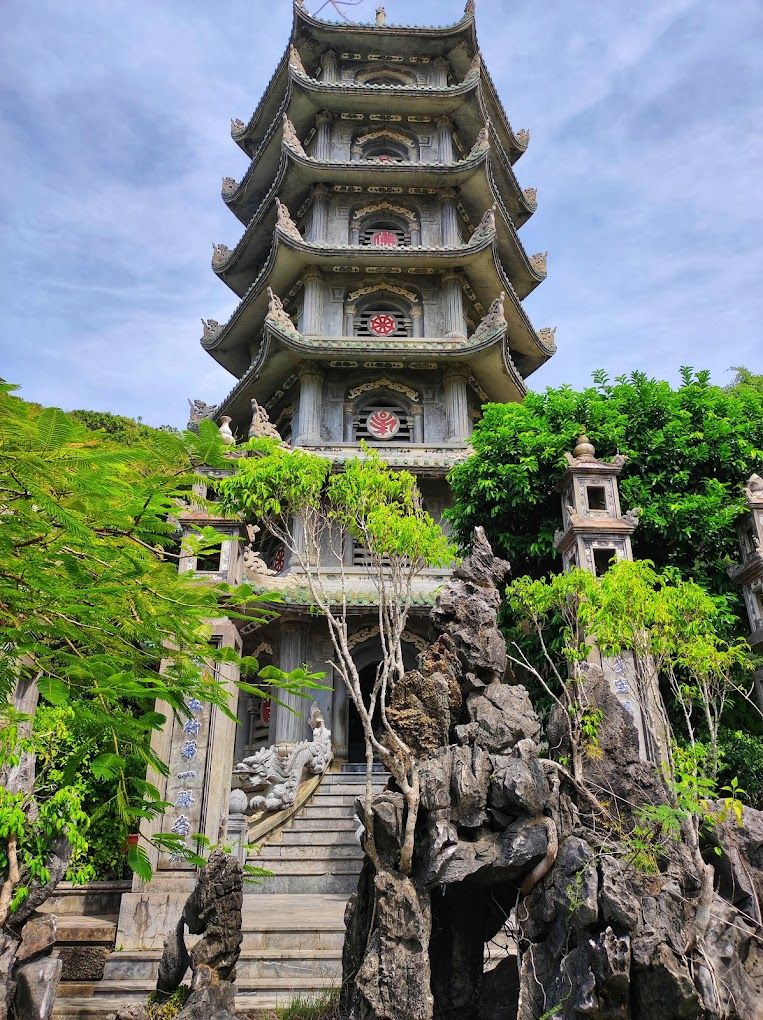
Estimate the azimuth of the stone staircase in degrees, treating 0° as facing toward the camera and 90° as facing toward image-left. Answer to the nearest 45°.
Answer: approximately 0°

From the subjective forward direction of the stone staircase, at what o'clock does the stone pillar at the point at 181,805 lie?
The stone pillar is roughly at 4 o'clock from the stone staircase.

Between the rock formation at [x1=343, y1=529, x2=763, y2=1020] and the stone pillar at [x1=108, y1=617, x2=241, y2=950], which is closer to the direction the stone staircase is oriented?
the rock formation
